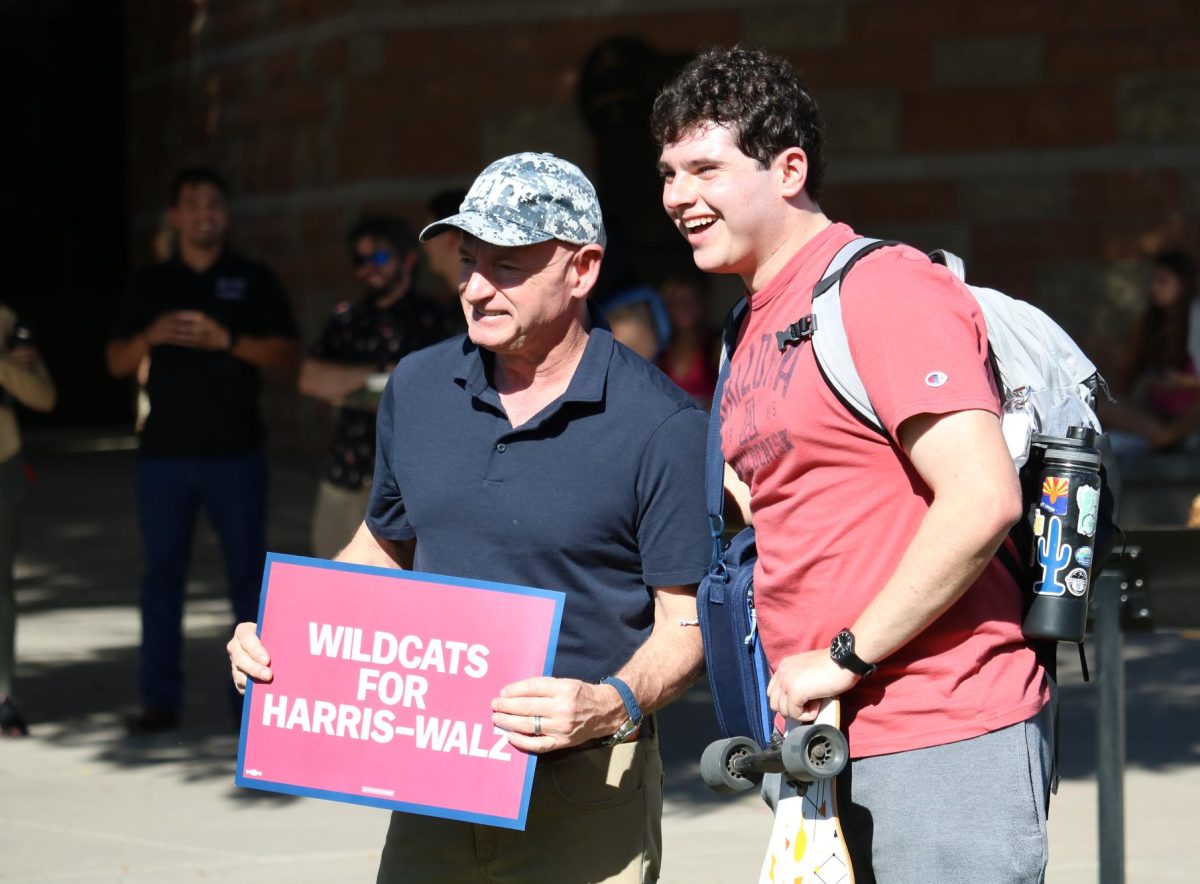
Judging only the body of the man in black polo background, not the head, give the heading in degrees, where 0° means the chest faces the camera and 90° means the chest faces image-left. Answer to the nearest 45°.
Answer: approximately 0°

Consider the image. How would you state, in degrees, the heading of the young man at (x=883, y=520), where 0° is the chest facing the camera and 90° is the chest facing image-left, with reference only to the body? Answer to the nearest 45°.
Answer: approximately 45°

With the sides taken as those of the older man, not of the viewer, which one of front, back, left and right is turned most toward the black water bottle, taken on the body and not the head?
left

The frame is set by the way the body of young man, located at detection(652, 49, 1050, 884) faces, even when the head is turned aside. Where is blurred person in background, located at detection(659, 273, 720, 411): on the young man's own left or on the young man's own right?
on the young man's own right

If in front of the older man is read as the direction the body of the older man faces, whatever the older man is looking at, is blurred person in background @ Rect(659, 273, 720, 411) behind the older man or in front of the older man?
behind

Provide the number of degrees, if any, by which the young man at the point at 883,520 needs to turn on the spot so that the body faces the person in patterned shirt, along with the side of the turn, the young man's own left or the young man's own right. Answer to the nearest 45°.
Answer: approximately 90° to the young man's own right
